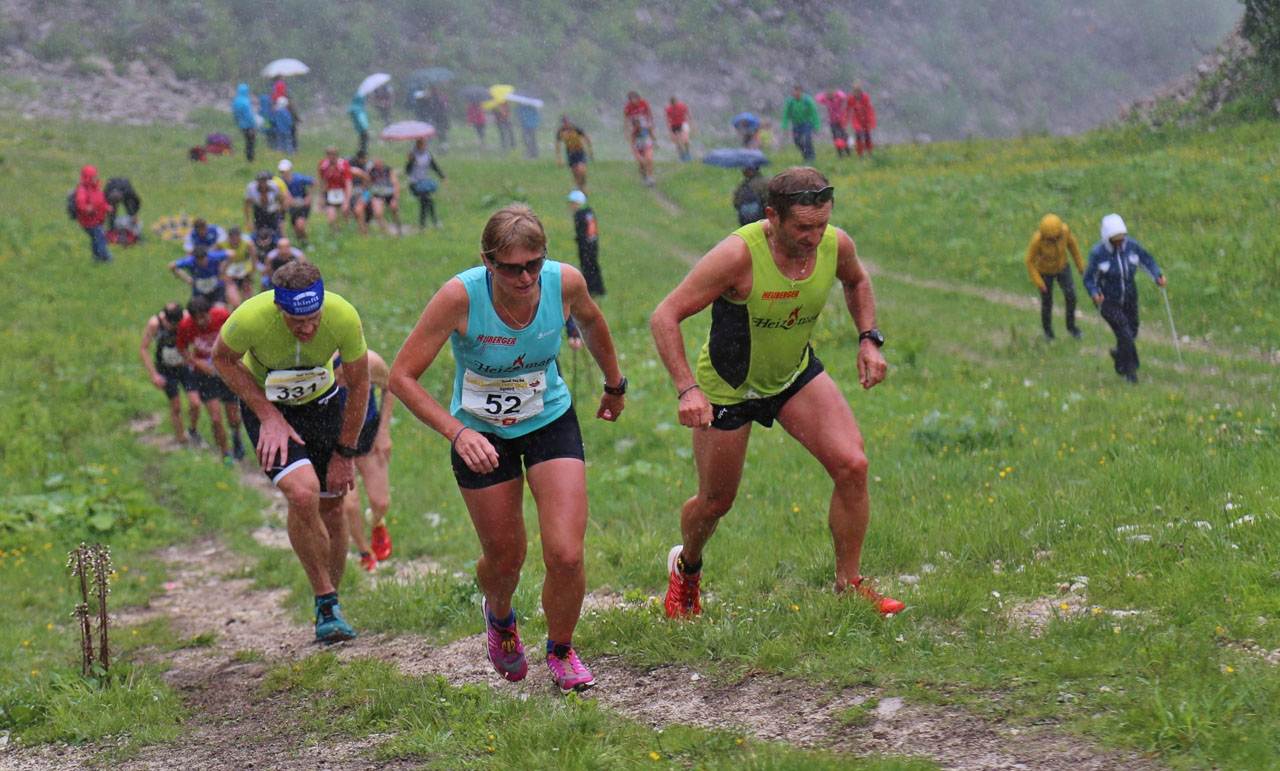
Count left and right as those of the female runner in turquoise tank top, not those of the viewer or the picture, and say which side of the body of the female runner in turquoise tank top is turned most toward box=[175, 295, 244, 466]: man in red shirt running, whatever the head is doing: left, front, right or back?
back

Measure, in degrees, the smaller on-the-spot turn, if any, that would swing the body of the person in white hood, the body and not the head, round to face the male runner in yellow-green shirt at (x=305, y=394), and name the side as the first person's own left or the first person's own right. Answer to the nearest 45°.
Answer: approximately 45° to the first person's own right

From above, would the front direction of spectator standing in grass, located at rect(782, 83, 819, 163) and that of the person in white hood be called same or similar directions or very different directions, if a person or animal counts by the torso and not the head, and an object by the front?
same or similar directions

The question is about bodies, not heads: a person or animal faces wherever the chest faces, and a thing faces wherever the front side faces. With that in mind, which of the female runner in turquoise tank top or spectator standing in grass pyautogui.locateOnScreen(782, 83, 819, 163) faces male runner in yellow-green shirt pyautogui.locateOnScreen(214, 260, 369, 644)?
the spectator standing in grass

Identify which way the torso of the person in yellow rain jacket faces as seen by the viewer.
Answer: toward the camera

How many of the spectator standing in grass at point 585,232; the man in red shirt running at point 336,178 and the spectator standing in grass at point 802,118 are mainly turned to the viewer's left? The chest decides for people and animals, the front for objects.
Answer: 1

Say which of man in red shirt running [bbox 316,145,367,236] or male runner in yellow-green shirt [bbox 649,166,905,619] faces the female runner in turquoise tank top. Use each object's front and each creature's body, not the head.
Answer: the man in red shirt running

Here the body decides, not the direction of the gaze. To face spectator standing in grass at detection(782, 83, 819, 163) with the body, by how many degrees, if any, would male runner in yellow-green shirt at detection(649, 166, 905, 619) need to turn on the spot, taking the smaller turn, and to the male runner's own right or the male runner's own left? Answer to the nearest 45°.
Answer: approximately 135° to the male runner's own left

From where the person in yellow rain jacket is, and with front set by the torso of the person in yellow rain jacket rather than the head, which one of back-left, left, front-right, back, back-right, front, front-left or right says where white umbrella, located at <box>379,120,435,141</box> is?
back-right

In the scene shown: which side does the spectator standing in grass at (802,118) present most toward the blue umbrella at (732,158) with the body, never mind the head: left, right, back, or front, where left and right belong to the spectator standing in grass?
front

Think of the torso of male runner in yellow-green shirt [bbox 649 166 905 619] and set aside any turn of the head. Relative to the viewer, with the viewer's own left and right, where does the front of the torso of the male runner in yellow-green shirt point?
facing the viewer and to the right of the viewer

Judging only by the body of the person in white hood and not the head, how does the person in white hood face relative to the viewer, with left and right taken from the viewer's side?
facing the viewer

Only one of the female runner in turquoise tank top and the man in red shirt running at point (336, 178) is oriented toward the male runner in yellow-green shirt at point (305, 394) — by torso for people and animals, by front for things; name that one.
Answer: the man in red shirt running

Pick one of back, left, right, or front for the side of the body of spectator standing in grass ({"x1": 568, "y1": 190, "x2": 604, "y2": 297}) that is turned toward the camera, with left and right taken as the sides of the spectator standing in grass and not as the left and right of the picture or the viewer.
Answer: left

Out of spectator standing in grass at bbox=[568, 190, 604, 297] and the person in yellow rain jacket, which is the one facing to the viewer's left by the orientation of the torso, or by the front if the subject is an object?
the spectator standing in grass

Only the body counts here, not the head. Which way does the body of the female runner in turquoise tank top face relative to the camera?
toward the camera

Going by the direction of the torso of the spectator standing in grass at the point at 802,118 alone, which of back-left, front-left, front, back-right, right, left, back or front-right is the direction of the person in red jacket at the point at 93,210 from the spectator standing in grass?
front-right

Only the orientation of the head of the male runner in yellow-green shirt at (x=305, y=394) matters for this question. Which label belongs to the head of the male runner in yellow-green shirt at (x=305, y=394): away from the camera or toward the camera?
toward the camera
